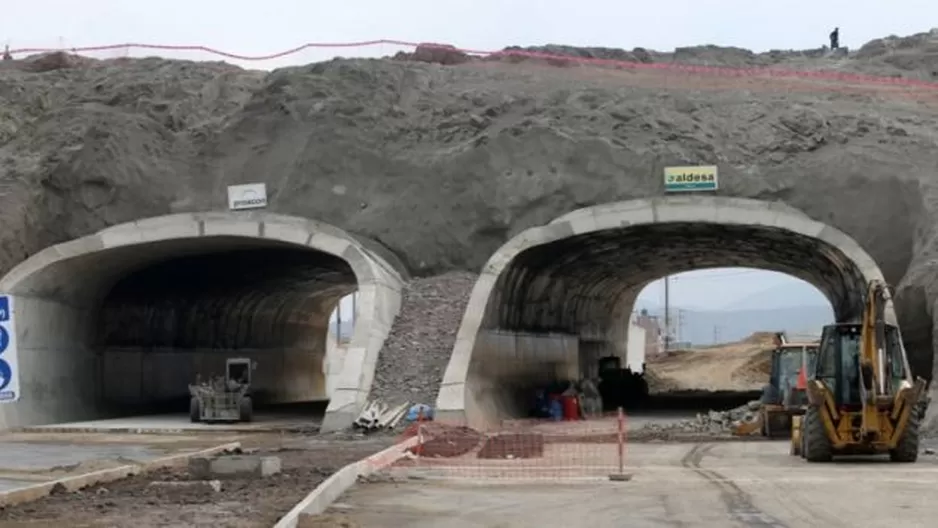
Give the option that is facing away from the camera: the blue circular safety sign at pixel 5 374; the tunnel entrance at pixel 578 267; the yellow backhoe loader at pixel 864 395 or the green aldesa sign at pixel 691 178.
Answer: the yellow backhoe loader

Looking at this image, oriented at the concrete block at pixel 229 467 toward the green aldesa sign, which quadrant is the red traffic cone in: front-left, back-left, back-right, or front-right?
front-right

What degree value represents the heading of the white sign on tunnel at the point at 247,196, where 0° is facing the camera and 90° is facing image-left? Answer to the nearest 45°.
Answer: approximately 0°

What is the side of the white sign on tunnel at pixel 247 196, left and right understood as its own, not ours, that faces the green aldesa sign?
left

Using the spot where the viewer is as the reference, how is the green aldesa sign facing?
facing the viewer

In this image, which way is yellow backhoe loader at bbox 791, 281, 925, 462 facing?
away from the camera

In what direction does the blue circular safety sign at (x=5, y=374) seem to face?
toward the camera

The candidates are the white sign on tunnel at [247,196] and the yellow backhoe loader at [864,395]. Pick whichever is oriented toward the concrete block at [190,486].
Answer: the white sign on tunnel

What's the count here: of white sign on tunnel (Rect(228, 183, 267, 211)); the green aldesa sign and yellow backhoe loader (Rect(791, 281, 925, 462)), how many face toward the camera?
2

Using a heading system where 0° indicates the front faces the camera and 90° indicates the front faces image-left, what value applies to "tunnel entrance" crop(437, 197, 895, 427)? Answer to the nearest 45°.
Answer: approximately 0°

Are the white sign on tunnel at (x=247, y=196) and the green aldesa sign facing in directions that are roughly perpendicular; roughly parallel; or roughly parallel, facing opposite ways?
roughly parallel

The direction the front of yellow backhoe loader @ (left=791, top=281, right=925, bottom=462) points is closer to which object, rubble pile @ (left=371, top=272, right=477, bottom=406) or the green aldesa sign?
the green aldesa sign
